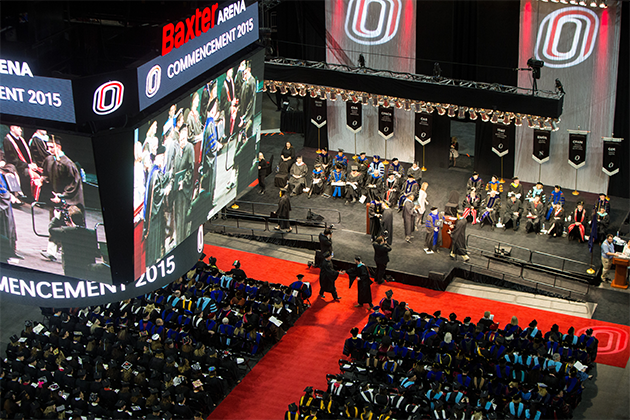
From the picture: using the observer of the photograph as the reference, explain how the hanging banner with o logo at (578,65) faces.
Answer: facing the viewer

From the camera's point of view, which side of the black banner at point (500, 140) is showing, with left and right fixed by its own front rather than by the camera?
front

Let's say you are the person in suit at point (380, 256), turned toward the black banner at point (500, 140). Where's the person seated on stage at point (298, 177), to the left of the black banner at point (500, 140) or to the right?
left

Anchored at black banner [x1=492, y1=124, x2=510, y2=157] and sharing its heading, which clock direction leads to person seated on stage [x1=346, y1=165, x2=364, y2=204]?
The person seated on stage is roughly at 2 o'clock from the black banner.

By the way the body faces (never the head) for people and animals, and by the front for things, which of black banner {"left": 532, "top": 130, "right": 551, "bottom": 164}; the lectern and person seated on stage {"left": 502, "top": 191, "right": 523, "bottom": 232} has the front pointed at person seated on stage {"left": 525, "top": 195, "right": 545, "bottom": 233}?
the black banner

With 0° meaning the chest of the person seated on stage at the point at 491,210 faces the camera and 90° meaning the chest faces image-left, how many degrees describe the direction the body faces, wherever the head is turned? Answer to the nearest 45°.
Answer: approximately 45°

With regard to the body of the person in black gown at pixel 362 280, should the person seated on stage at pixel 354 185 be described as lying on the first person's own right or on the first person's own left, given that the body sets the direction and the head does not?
on the first person's own right

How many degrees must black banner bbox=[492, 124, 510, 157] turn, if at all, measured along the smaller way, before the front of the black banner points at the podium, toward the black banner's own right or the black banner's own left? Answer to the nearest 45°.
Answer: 0° — it already faces it
